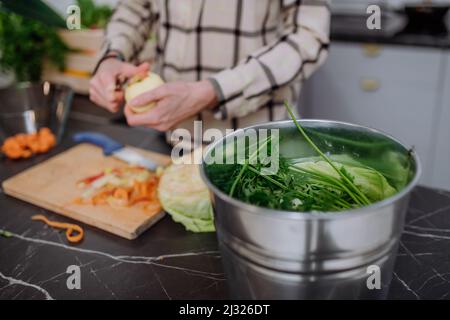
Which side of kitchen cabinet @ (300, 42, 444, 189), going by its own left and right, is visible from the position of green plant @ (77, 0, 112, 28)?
right

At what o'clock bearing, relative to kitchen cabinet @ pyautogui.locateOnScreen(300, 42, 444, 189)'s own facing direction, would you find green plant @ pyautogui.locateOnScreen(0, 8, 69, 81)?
The green plant is roughly at 2 o'clock from the kitchen cabinet.

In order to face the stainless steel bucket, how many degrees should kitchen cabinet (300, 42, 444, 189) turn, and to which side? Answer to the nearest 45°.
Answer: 0° — it already faces it

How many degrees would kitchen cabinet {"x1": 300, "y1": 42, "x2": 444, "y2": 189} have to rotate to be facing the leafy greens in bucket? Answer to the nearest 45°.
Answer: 0° — it already faces it

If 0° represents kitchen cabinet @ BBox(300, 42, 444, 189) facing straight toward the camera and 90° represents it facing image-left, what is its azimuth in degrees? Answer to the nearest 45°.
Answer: approximately 0°

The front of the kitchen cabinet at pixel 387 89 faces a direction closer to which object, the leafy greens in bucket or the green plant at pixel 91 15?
the leafy greens in bucket
